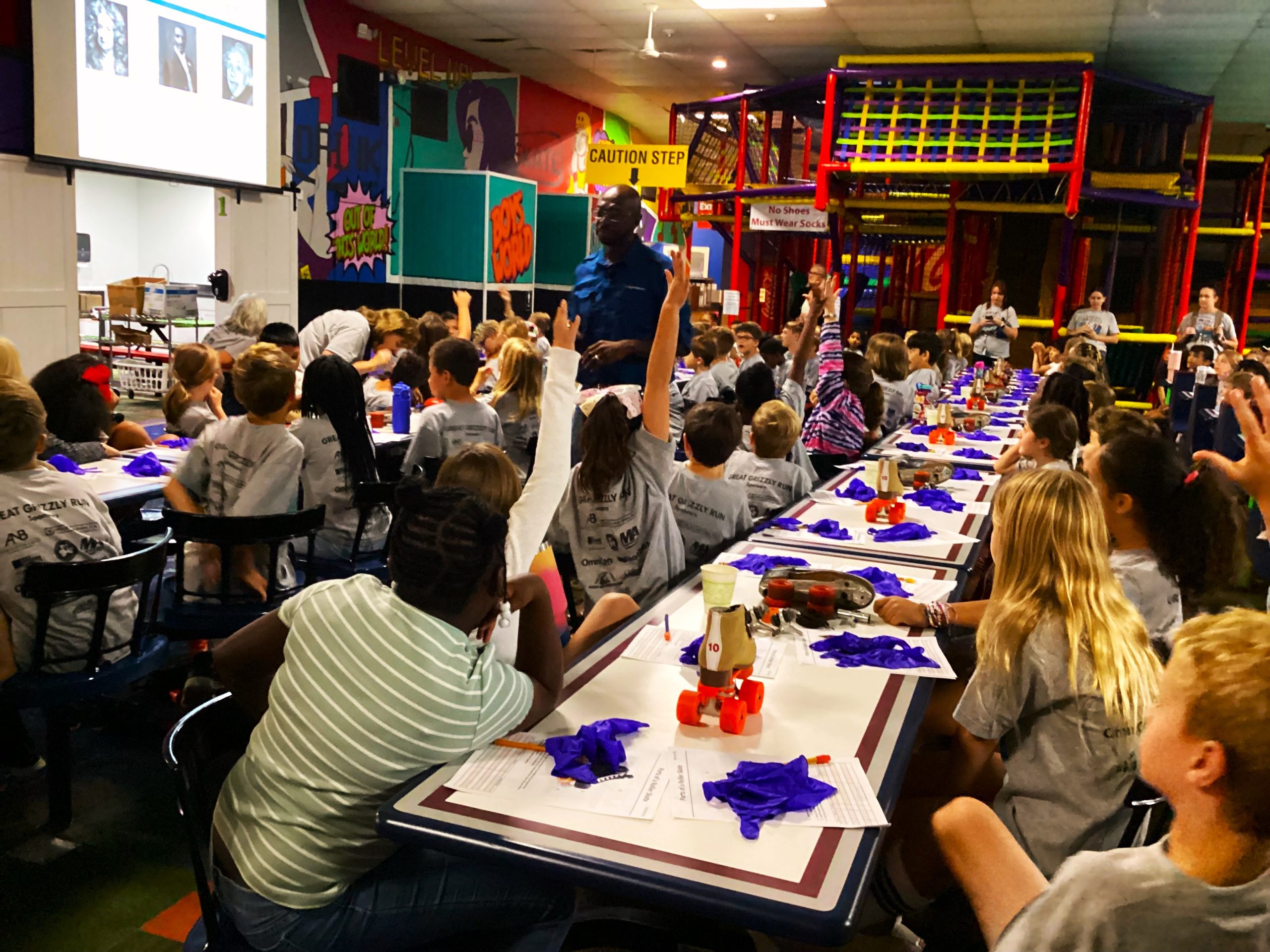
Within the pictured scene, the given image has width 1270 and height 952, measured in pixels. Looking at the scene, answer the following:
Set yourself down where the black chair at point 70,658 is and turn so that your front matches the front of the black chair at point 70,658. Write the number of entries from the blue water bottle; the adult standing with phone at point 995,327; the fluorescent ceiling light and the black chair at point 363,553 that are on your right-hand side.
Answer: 4

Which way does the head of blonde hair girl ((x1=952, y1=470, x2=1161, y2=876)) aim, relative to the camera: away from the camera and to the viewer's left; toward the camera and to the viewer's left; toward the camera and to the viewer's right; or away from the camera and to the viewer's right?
away from the camera and to the viewer's left

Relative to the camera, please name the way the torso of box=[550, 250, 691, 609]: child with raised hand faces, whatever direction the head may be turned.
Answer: away from the camera

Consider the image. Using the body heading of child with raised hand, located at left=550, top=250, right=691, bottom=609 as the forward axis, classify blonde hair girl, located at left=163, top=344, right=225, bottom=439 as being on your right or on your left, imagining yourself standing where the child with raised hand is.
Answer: on your left

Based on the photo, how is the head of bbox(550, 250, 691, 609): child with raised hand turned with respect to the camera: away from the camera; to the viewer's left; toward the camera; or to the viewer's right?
away from the camera

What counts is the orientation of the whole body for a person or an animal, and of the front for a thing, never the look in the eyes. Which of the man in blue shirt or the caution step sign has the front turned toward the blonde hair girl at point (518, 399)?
the caution step sign

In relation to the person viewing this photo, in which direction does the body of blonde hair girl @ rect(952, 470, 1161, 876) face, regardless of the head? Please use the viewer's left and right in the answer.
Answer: facing away from the viewer and to the left of the viewer

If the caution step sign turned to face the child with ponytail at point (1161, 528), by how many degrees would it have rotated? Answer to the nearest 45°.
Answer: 0° — it already faces them

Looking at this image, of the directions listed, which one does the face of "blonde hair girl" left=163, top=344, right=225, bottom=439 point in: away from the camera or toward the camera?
away from the camera

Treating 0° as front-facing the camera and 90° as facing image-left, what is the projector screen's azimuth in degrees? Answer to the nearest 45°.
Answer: approximately 315°

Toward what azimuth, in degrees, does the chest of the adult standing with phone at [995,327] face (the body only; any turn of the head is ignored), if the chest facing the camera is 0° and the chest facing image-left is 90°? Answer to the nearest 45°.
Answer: approximately 0°
